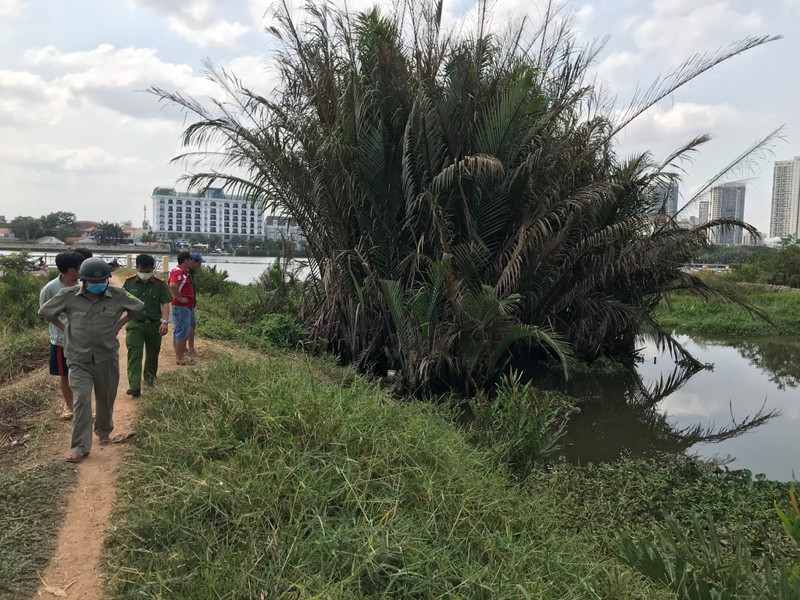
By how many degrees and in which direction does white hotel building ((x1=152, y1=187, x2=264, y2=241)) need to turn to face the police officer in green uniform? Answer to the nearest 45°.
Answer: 0° — it already faces them

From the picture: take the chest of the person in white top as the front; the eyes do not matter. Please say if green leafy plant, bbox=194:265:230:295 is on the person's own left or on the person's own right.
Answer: on the person's own left

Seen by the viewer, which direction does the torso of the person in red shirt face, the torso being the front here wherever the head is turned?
to the viewer's right

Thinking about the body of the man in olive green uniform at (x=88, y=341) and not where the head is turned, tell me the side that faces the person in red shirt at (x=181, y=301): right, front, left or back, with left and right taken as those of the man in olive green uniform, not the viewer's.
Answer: back

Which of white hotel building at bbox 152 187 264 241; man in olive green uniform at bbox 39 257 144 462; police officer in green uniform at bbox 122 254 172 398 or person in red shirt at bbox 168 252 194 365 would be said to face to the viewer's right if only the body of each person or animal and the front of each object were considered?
the person in red shirt

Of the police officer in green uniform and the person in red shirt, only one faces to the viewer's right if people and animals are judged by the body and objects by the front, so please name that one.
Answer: the person in red shirt

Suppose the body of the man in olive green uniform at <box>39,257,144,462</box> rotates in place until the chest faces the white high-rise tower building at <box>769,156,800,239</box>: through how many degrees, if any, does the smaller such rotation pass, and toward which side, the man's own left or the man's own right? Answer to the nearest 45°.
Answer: approximately 135° to the man's own left

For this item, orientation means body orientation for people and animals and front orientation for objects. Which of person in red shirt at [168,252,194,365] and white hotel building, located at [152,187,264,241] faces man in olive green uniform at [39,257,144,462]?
the white hotel building
